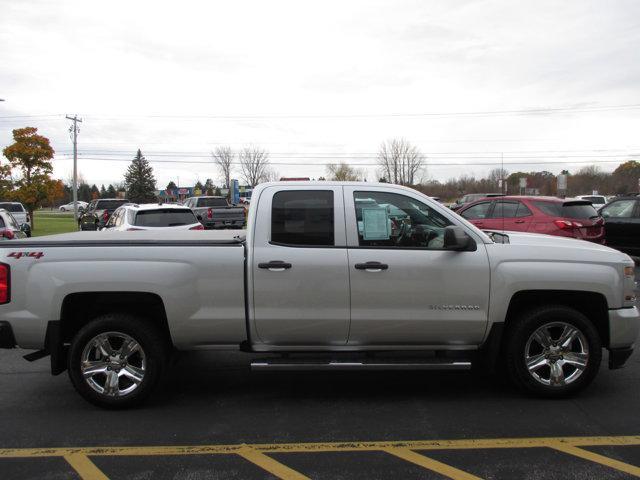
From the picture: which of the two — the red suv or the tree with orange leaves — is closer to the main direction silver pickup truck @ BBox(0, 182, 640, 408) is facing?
the red suv

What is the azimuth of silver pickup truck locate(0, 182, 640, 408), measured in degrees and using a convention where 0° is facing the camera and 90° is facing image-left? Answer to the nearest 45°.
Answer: approximately 270°

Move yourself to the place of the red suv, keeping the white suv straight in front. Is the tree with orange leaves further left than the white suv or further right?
right

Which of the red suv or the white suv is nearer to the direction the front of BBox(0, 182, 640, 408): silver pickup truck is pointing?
the red suv

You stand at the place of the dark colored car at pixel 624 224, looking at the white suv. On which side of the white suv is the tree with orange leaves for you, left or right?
right

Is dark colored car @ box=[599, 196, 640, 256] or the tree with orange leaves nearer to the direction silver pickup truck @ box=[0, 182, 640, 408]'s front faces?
the dark colored car

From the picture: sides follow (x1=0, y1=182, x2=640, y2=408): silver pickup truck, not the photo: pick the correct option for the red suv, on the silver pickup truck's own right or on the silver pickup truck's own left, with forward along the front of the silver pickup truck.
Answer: on the silver pickup truck's own left

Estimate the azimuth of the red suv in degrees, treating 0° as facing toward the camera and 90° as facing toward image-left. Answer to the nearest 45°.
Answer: approximately 135°

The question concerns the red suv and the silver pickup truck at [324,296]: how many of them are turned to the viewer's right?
1

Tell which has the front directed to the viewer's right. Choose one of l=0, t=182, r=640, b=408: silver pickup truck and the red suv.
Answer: the silver pickup truck
